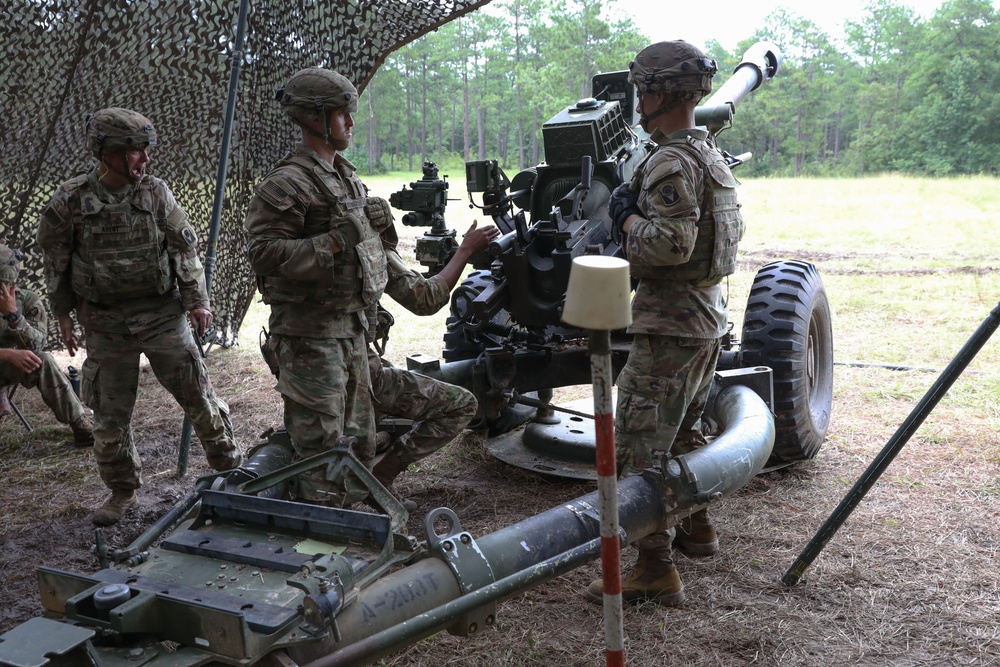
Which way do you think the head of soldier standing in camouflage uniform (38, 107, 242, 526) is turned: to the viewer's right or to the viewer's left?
to the viewer's right

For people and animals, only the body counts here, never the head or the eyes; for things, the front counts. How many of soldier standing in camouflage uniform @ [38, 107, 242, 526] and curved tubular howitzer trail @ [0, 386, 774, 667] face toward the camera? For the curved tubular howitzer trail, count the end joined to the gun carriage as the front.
1

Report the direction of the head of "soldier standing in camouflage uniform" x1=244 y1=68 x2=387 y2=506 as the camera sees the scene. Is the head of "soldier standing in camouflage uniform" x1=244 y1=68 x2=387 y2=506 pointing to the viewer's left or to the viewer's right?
to the viewer's right

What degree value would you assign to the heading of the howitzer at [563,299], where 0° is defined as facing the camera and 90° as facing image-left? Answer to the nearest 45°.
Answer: approximately 225°

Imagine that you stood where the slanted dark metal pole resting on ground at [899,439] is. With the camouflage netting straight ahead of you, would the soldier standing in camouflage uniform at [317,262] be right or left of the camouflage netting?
left

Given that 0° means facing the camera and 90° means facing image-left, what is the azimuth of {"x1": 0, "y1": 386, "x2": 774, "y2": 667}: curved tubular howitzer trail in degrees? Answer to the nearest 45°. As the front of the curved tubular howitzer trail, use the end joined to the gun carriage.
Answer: approximately 225°

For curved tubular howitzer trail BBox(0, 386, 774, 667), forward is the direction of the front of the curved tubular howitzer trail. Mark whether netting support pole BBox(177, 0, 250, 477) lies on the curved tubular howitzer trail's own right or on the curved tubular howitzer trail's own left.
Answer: on the curved tubular howitzer trail's own left

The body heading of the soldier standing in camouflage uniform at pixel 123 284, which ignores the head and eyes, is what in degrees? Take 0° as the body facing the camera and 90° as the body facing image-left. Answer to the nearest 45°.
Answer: approximately 0°

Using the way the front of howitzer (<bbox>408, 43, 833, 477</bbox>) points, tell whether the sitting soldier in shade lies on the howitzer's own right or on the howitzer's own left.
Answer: on the howitzer's own left
